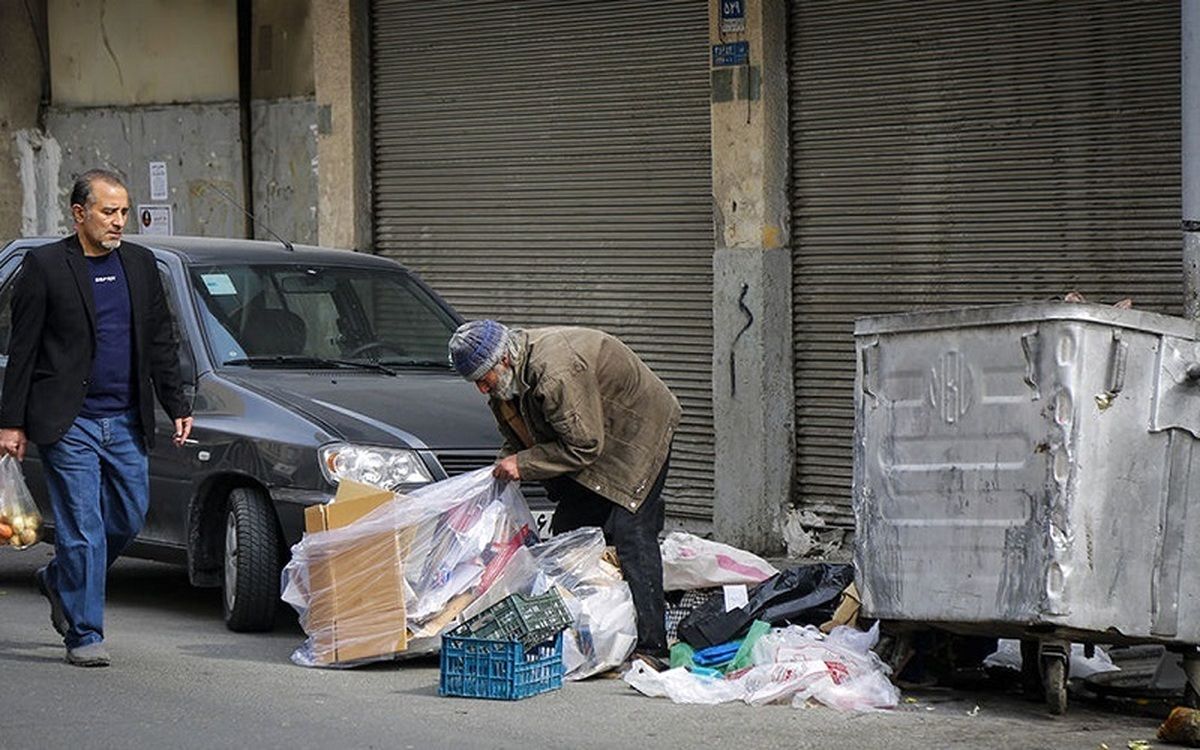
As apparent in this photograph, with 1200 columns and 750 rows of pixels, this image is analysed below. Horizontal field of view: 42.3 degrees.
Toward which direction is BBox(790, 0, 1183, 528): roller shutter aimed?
toward the camera

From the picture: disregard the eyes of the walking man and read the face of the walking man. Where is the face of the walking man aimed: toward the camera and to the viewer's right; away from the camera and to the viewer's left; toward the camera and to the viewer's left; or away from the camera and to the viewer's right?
toward the camera and to the viewer's right

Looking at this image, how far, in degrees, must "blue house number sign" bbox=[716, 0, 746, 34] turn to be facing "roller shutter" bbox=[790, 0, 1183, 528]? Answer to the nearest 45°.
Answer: approximately 45° to its left

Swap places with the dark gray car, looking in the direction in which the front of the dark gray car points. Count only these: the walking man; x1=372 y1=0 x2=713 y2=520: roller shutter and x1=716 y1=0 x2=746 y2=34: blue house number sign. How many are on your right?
1

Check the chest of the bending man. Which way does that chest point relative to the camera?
to the viewer's left

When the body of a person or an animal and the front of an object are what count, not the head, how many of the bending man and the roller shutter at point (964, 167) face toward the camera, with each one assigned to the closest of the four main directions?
1

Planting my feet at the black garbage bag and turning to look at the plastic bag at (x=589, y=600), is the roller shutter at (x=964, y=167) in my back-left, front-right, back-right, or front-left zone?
back-right

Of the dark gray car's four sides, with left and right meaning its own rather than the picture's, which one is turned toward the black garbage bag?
front

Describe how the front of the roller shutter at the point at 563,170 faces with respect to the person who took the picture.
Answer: facing the viewer

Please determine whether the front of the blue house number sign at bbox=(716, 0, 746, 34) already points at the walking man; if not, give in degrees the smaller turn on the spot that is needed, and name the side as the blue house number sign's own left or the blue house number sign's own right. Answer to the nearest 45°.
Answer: approximately 45° to the blue house number sign's own right

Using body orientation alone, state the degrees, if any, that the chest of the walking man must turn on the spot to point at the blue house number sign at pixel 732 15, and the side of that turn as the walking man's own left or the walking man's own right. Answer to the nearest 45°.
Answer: approximately 90° to the walking man's own left

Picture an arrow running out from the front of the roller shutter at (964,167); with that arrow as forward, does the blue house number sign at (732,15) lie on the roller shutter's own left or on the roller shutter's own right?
on the roller shutter's own right

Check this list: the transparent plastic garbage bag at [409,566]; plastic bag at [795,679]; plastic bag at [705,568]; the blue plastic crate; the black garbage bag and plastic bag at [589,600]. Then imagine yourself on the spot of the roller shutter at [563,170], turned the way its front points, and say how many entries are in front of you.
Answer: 6

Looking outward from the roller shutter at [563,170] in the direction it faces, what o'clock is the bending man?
The bending man is roughly at 12 o'clock from the roller shutter.
